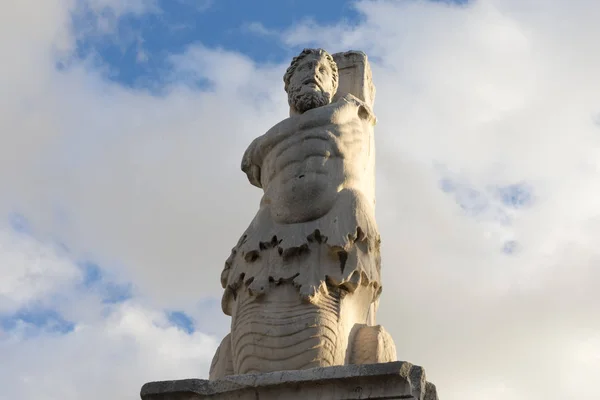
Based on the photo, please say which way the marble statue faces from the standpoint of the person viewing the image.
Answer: facing the viewer
